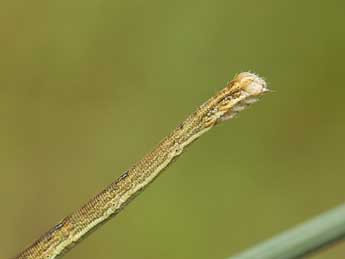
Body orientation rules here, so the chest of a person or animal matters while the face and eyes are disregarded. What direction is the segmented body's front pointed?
to the viewer's right
